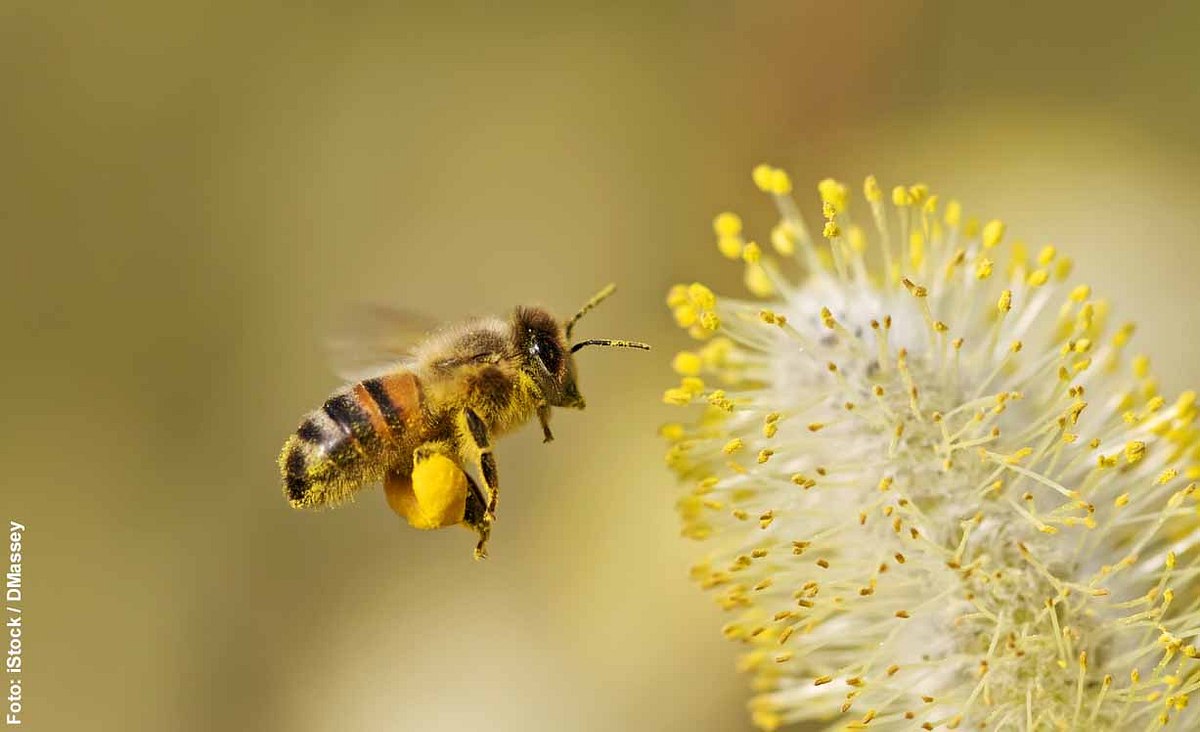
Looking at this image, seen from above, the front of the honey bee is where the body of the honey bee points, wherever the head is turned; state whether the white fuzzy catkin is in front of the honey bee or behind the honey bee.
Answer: in front

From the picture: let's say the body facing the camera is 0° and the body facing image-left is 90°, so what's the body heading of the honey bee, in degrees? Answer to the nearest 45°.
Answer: approximately 270°
